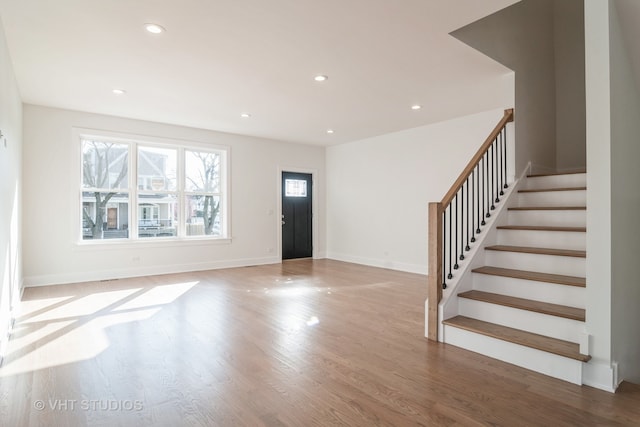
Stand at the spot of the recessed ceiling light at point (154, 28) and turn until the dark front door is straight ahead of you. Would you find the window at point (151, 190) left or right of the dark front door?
left

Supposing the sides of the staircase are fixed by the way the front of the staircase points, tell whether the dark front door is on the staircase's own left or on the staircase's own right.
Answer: on the staircase's own right

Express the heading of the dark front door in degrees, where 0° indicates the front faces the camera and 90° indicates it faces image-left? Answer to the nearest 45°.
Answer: approximately 0°

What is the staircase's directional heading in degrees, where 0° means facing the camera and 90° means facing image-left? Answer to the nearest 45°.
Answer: approximately 45°

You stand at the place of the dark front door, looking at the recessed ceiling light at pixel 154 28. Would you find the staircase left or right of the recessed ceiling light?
left

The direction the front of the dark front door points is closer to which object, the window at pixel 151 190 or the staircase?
the staircase

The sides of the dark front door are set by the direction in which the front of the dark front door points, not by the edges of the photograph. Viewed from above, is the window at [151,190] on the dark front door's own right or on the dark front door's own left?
on the dark front door's own right

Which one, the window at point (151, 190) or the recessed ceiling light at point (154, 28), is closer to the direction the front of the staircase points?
the recessed ceiling light
